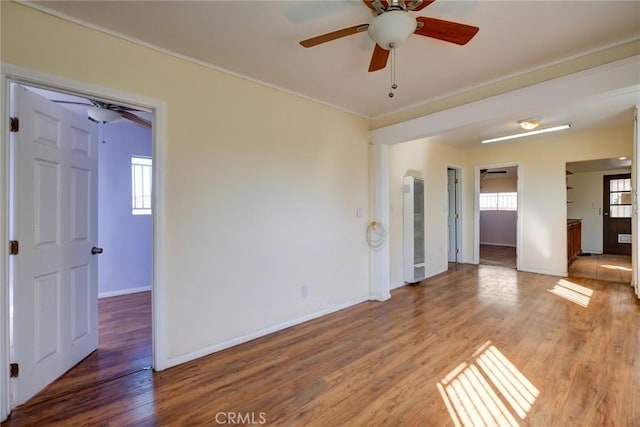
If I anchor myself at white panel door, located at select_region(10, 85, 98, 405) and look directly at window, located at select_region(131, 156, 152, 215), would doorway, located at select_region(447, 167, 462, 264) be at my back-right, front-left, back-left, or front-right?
front-right

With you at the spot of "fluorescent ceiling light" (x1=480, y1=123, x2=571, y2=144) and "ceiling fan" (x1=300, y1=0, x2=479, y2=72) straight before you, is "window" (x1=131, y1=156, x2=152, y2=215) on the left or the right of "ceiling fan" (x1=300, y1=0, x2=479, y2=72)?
right

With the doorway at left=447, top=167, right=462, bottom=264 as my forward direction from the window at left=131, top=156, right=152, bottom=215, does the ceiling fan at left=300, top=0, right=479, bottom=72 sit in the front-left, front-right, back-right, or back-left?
front-right

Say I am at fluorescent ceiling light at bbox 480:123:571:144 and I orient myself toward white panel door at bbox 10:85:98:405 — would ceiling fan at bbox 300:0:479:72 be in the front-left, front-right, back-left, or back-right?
front-left

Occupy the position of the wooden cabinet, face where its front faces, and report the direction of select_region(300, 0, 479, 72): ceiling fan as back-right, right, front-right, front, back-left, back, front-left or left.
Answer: right

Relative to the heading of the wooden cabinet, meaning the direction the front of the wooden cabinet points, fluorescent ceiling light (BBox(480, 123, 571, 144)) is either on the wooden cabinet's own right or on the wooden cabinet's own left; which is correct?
on the wooden cabinet's own right

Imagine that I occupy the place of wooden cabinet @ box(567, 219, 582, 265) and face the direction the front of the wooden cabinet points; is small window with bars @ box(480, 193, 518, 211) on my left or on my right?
on my left

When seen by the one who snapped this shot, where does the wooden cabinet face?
facing to the right of the viewer

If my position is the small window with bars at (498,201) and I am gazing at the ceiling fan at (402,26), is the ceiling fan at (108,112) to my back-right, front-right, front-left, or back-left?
front-right
